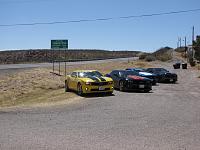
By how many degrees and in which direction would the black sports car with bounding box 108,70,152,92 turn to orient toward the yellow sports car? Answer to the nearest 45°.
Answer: approximately 90° to its right

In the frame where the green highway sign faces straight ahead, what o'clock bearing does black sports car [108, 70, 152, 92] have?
The black sports car is roughly at 11 o'clock from the green highway sign.

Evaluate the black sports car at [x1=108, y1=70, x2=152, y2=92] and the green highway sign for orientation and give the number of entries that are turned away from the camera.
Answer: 0

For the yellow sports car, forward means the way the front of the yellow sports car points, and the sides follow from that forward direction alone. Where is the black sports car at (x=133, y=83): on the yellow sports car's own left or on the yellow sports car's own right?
on the yellow sports car's own left
